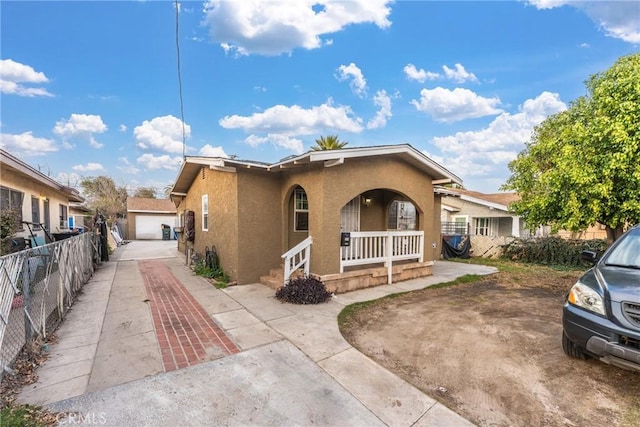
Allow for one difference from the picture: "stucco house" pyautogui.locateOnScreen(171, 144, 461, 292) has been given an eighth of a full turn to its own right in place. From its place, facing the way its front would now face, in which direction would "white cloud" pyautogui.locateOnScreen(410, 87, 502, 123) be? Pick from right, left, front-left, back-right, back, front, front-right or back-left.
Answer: back-left

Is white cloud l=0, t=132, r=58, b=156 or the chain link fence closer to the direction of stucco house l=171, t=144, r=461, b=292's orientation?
the chain link fence

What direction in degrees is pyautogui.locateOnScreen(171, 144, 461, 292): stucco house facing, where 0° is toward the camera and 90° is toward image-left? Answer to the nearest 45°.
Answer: approximately 315°

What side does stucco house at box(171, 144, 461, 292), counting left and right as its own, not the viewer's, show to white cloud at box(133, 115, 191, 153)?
back

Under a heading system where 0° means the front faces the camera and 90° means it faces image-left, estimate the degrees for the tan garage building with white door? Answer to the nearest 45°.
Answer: approximately 0°
